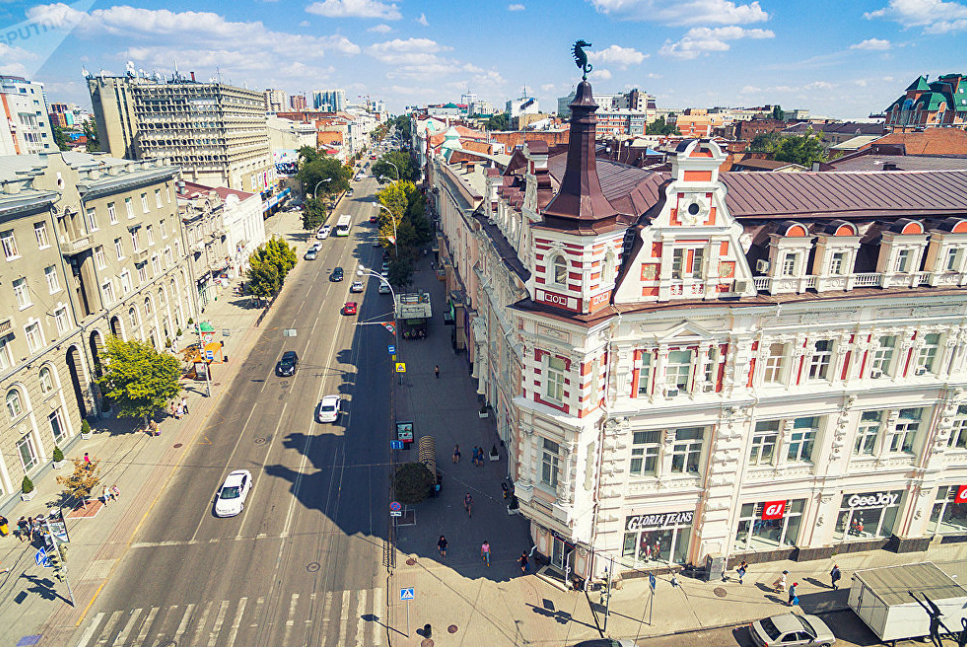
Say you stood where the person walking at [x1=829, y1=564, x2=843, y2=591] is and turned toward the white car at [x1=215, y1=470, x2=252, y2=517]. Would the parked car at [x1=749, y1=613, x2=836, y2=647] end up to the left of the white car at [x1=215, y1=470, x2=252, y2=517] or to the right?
left
